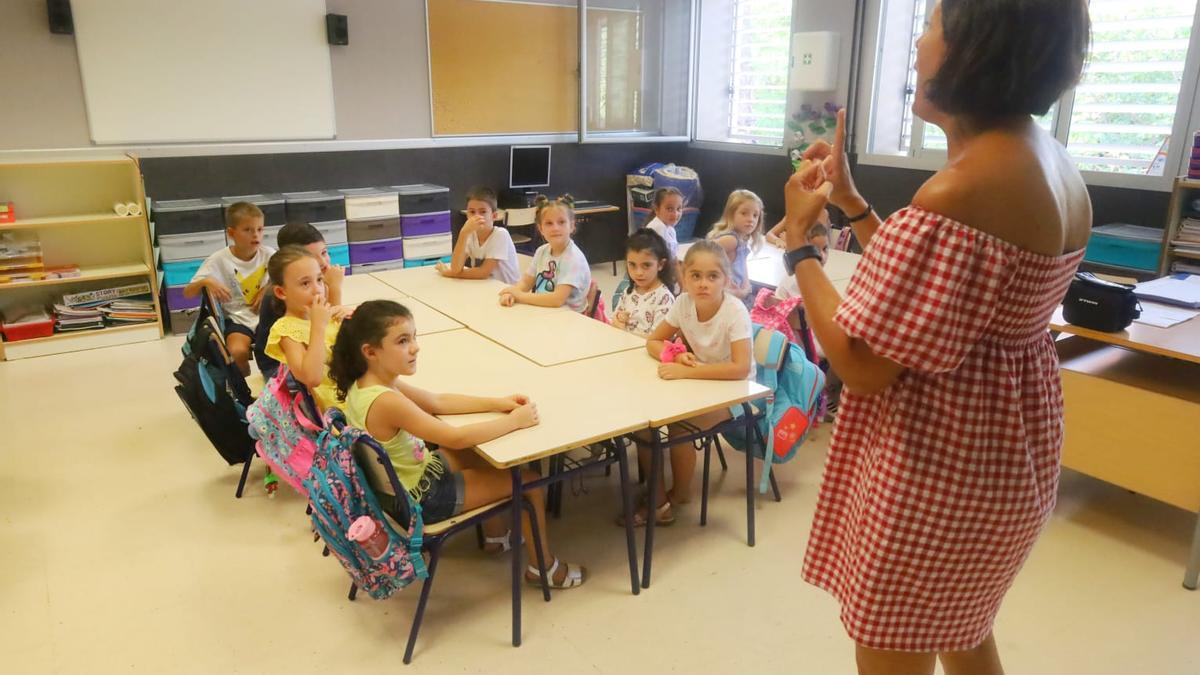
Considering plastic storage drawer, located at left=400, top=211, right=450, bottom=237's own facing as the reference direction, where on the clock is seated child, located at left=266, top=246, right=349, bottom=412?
The seated child is roughly at 12 o'clock from the plastic storage drawer.

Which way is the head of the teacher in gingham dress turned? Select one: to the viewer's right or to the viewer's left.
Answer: to the viewer's left

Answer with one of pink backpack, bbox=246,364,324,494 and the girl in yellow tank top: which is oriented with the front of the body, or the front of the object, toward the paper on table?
the girl in yellow tank top

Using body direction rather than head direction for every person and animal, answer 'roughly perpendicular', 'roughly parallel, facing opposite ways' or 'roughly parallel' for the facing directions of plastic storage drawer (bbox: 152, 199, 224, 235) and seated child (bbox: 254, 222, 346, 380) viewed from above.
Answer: roughly perpendicular

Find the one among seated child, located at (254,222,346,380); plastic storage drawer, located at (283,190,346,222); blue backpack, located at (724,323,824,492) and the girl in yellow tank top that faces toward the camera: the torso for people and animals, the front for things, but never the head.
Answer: the plastic storage drawer

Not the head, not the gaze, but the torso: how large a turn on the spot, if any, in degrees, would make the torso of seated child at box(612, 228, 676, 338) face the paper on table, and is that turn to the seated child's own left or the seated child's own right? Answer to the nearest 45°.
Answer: approximately 135° to the seated child's own left

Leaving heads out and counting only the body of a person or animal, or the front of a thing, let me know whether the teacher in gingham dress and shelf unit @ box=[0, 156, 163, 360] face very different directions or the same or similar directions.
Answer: very different directions

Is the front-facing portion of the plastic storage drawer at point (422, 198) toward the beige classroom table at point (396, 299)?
yes

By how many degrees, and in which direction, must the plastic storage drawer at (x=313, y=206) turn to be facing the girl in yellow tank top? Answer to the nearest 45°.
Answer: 0° — it already faces them

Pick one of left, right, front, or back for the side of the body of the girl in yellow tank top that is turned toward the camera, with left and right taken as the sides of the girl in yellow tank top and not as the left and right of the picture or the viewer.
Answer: right

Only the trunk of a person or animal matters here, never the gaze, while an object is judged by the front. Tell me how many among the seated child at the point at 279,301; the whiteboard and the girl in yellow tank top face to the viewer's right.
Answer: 2

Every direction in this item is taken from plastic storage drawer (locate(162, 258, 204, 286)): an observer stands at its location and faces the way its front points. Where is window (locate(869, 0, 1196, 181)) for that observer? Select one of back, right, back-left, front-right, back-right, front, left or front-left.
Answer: front-left

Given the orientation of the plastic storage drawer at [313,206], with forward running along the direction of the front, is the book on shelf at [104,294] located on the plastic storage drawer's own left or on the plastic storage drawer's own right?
on the plastic storage drawer's own right

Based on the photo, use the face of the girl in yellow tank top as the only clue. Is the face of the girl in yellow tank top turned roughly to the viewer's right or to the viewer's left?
to the viewer's right
